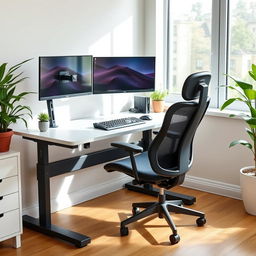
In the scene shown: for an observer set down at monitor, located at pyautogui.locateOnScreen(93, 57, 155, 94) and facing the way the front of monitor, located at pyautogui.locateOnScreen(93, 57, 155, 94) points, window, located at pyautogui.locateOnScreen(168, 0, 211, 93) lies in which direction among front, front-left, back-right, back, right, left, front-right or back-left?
back-left

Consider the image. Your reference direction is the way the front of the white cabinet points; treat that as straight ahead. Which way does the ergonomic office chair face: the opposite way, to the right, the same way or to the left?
the opposite way

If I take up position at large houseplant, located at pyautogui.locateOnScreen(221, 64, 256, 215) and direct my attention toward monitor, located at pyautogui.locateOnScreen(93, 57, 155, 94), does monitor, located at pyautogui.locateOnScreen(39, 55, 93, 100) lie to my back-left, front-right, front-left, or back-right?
front-left

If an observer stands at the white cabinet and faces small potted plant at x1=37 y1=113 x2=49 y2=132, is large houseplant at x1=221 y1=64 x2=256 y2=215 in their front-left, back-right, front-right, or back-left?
front-right

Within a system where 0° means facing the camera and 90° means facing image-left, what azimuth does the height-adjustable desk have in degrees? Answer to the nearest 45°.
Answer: approximately 315°

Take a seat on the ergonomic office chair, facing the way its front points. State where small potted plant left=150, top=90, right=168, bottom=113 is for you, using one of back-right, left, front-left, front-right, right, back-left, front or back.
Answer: front-right

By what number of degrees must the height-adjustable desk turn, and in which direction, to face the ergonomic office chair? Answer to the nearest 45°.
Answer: approximately 45° to its left

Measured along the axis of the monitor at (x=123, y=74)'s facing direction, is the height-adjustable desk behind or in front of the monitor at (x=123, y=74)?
in front

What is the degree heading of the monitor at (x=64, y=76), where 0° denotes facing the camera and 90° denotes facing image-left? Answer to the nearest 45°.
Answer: approximately 315°

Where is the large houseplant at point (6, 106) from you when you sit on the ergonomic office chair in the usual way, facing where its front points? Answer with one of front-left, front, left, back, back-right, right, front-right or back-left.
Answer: front-left

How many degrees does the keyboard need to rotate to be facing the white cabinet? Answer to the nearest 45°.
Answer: approximately 90° to its right

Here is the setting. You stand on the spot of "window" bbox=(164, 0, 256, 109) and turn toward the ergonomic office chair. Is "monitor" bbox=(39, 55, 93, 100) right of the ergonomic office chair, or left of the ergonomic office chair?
right

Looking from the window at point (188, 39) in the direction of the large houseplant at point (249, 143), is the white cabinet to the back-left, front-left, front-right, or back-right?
front-right

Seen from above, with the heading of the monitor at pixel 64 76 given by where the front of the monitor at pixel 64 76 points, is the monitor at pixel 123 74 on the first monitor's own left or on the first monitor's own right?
on the first monitor's own left

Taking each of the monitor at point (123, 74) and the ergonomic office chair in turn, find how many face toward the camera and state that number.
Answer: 1

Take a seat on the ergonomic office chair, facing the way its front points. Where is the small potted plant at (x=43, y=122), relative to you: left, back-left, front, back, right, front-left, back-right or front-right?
front-left

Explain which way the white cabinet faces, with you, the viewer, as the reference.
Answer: facing the viewer and to the right of the viewer
